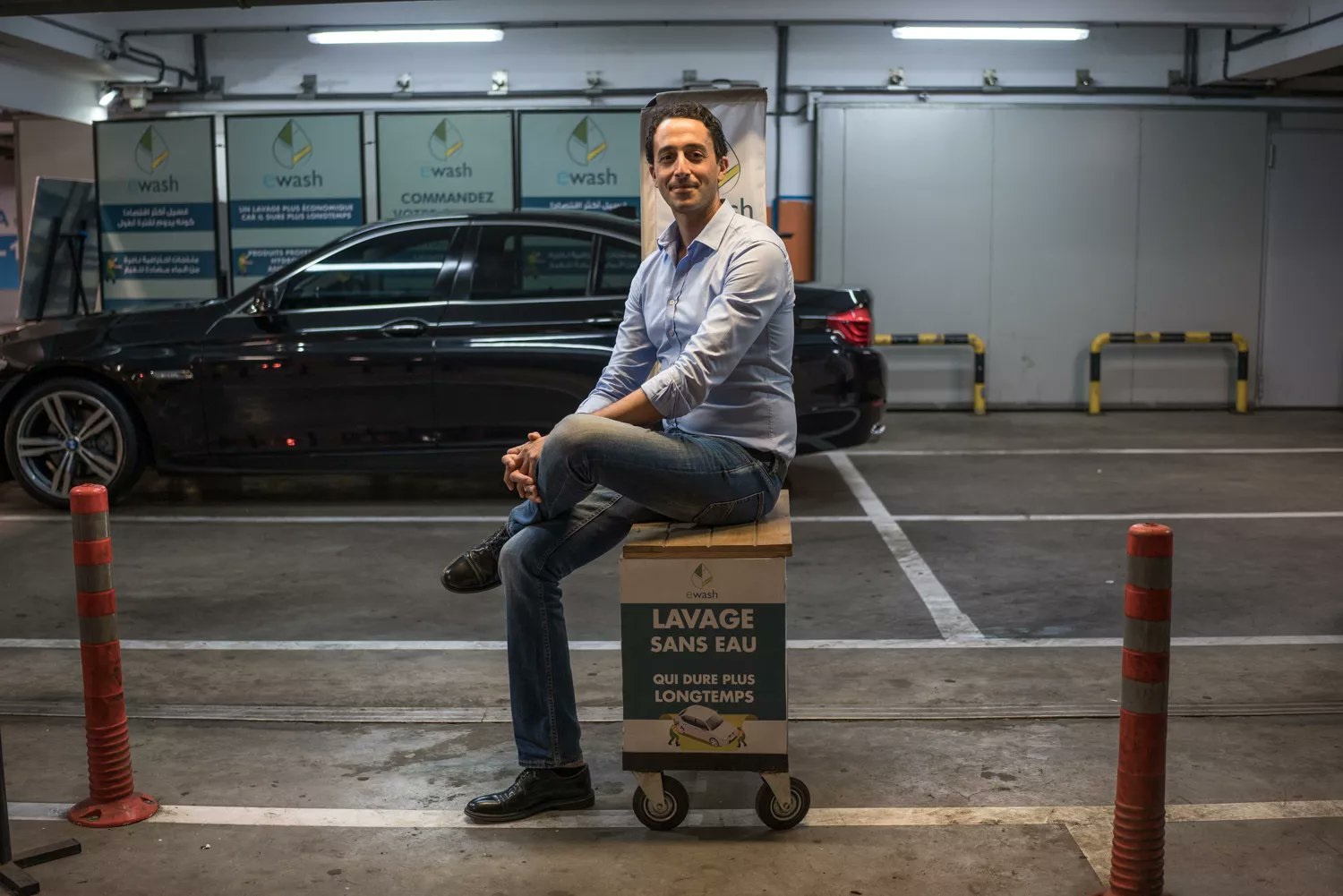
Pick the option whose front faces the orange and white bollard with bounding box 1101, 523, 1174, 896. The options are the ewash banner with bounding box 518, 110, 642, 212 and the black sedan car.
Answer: the ewash banner

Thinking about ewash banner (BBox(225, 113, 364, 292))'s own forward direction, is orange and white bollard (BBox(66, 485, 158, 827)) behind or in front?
in front

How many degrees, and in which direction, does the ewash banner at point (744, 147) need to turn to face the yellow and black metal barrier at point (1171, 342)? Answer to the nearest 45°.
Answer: approximately 135° to its left

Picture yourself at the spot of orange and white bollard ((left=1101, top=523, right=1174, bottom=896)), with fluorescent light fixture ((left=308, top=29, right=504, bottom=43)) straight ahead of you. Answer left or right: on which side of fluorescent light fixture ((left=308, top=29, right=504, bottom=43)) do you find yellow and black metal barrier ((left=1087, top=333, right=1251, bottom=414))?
right

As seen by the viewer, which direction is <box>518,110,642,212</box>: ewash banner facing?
toward the camera

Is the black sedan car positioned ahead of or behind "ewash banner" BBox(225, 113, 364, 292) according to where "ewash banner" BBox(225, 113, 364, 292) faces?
ahead

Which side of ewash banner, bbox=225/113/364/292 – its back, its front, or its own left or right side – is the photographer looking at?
front

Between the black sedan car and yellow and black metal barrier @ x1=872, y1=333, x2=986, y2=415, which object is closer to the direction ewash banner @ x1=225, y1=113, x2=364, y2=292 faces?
the black sedan car

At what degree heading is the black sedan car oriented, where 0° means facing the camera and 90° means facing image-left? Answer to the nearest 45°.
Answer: approximately 90°

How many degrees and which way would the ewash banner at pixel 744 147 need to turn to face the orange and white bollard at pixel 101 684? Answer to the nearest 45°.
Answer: approximately 45° to its right

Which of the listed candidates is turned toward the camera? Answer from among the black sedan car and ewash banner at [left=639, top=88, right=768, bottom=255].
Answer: the ewash banner

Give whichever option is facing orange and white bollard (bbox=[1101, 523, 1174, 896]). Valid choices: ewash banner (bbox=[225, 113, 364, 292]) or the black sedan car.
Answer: the ewash banner

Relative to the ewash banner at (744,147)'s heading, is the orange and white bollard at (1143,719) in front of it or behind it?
in front

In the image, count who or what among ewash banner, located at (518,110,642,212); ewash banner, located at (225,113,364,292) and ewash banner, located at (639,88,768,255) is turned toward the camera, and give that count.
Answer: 3

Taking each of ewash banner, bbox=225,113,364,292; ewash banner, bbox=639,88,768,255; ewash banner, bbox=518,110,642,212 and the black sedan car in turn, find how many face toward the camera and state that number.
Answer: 3

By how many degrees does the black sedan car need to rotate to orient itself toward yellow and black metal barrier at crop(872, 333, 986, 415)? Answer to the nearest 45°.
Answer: approximately 135° to its right
